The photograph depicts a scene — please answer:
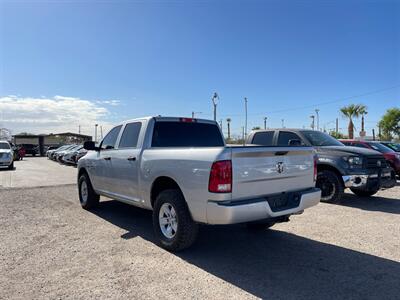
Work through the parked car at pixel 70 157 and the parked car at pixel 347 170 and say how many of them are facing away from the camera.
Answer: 0

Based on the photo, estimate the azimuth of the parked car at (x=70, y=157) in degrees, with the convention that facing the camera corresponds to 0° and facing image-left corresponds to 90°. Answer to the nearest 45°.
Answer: approximately 45°

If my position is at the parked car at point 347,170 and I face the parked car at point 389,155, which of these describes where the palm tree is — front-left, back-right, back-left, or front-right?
front-left

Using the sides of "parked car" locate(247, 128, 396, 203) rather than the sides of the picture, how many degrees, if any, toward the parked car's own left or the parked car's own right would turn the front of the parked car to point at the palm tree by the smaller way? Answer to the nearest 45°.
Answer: approximately 135° to the parked car's own left

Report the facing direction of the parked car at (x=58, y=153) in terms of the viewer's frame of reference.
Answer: facing the viewer and to the left of the viewer

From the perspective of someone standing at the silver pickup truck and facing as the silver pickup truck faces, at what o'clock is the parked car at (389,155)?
The parked car is roughly at 3 o'clock from the silver pickup truck.

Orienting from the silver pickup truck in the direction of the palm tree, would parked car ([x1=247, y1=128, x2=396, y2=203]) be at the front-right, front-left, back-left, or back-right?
front-right

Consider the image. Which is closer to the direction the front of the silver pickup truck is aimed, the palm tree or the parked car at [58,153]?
the parked car

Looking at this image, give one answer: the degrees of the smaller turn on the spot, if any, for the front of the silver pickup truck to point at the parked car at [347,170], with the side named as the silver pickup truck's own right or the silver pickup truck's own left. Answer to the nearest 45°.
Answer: approximately 90° to the silver pickup truck's own right

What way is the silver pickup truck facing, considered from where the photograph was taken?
facing away from the viewer and to the left of the viewer

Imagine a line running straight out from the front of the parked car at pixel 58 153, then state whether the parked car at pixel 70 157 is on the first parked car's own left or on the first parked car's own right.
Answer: on the first parked car's own left

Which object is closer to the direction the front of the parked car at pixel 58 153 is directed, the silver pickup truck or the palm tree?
the silver pickup truck

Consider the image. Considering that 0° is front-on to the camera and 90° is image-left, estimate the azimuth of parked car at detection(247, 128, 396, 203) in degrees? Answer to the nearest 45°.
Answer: approximately 315°
